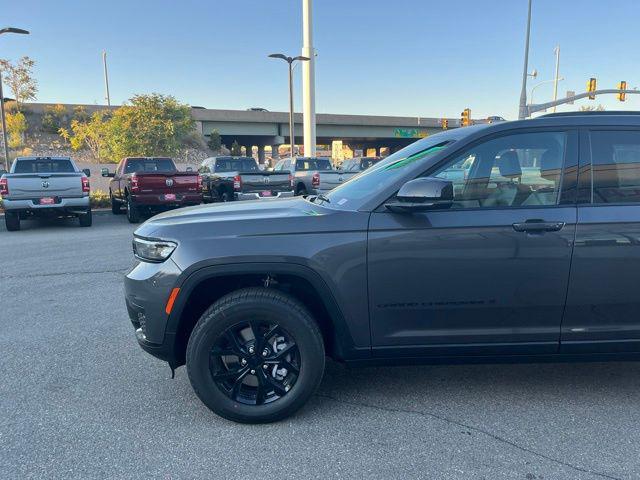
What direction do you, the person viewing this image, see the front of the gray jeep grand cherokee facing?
facing to the left of the viewer

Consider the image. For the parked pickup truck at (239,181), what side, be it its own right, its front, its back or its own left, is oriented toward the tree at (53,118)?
front

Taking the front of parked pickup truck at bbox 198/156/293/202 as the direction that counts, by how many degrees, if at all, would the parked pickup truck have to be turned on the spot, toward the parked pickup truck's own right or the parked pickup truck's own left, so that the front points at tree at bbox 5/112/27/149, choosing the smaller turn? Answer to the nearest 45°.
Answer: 0° — it already faces it

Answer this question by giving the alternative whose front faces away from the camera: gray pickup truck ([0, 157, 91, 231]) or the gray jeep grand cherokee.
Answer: the gray pickup truck

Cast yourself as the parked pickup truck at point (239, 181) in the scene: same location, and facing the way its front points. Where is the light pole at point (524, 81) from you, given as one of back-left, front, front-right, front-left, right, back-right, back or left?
right

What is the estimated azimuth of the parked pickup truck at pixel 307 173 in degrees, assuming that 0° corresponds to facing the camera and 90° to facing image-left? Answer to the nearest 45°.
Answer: approximately 135°

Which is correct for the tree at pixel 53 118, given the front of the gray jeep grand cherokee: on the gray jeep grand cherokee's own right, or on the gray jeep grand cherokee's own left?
on the gray jeep grand cherokee's own right

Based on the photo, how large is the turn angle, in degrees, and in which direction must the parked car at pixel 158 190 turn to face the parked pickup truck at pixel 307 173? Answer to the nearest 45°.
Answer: approximately 90° to its right

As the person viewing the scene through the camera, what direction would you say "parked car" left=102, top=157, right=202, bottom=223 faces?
facing away from the viewer and to the left of the viewer

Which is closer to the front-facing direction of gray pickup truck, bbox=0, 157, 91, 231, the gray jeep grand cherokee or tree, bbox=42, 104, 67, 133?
the tree

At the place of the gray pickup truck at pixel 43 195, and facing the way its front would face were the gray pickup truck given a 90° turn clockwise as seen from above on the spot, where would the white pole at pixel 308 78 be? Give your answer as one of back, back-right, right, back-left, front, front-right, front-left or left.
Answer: front-left

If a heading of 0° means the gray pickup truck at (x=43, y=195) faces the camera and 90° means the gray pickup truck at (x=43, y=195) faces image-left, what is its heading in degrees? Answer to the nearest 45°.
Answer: approximately 180°

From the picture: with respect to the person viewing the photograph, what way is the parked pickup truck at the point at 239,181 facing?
facing away from the viewer and to the left of the viewer

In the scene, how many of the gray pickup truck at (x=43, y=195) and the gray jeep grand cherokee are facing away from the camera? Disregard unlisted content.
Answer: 1

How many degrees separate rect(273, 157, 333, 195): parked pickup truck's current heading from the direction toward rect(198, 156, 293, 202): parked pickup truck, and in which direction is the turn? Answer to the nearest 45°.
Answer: approximately 90° to its left

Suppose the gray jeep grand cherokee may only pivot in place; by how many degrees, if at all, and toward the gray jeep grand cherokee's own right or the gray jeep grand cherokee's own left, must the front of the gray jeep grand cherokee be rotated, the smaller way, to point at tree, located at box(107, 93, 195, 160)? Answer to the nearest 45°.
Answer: approximately 45° to the gray jeep grand cherokee's own right
